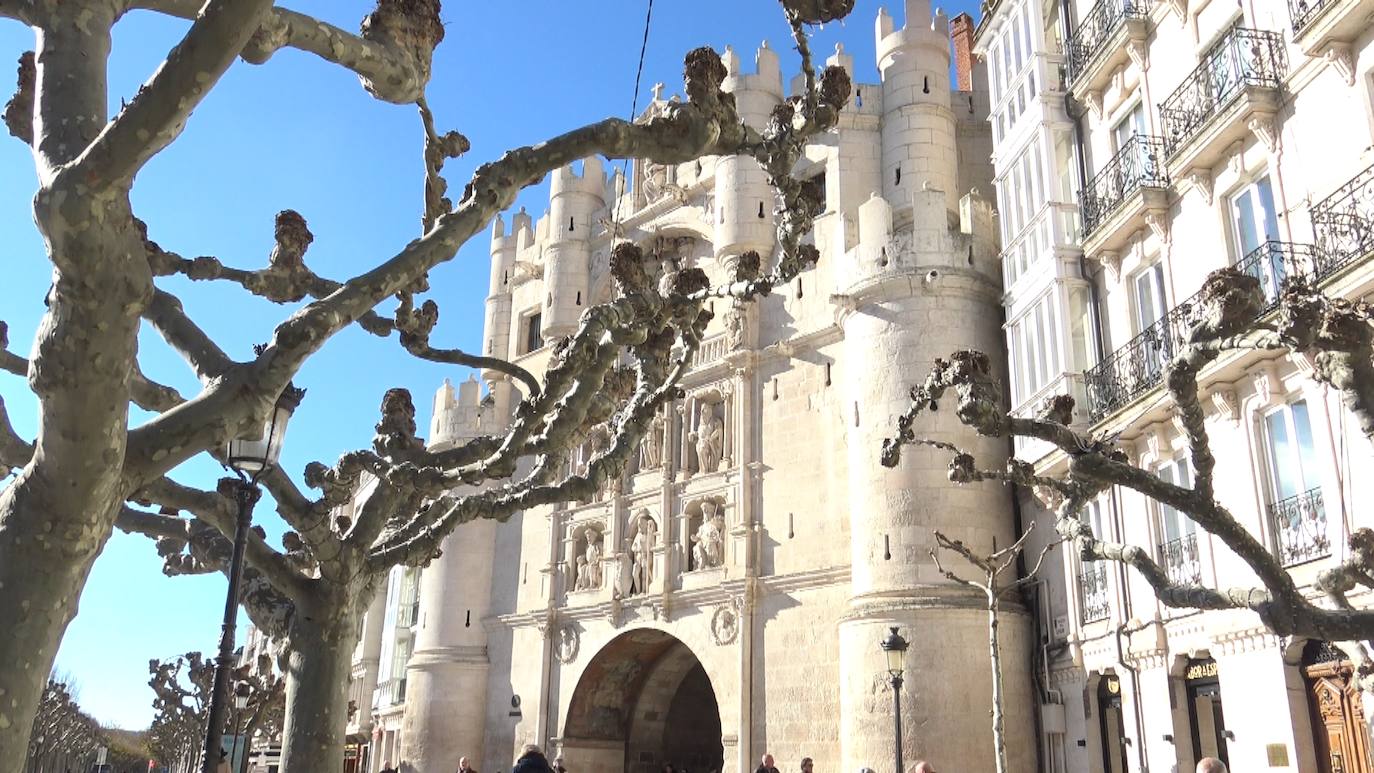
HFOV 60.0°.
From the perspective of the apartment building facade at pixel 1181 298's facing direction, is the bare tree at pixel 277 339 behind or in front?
in front

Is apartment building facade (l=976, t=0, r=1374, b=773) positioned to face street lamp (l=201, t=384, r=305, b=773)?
yes

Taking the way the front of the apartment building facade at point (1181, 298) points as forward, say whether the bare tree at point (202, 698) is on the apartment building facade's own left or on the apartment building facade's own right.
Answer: on the apartment building facade's own right

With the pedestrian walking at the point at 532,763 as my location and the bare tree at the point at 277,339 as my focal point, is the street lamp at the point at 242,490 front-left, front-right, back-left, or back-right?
front-right

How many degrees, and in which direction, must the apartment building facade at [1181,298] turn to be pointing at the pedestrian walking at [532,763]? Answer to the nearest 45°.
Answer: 0° — it already faces them

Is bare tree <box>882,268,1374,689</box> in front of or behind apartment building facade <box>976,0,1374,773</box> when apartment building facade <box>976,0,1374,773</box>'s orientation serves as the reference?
in front

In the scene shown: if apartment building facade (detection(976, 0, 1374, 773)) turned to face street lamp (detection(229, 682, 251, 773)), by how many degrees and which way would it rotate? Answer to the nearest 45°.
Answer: approximately 45° to its right

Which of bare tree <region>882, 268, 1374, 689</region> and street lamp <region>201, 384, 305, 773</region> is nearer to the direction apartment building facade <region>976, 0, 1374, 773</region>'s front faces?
the street lamp
